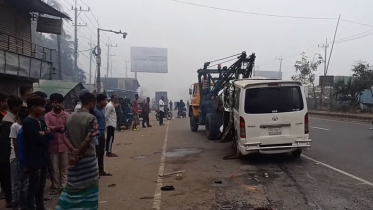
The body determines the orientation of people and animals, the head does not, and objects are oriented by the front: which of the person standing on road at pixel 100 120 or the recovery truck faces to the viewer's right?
the person standing on road

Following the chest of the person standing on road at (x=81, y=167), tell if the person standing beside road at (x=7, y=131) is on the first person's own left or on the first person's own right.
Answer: on the first person's own left

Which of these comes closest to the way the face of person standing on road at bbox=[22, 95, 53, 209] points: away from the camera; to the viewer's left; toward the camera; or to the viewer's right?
to the viewer's right

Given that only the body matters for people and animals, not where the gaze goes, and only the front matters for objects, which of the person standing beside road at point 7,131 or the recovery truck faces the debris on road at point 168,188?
the person standing beside road

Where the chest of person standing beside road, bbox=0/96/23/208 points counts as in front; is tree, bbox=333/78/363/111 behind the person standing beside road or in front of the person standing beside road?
in front

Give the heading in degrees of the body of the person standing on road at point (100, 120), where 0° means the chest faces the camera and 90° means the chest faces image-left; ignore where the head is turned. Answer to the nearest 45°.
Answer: approximately 270°

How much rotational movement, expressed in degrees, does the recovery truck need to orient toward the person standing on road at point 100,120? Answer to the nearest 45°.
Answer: approximately 135° to its left

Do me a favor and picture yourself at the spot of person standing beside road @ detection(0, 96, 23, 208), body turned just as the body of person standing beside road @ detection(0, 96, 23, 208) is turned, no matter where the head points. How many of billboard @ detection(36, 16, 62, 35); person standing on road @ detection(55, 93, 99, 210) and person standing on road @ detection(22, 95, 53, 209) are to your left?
1

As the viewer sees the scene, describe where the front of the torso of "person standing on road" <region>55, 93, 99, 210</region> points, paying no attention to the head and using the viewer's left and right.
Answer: facing away from the viewer and to the right of the viewer

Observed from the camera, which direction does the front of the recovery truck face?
facing away from the viewer and to the left of the viewer

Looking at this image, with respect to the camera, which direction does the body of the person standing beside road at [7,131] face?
to the viewer's right

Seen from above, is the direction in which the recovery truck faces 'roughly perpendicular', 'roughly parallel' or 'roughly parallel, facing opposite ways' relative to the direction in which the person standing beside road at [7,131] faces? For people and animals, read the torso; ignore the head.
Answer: roughly perpendicular
